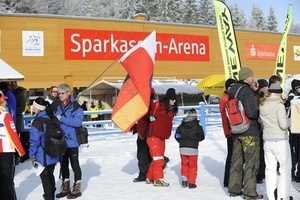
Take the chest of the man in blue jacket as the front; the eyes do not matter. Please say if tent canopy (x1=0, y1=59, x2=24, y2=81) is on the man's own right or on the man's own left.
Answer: on the man's own right

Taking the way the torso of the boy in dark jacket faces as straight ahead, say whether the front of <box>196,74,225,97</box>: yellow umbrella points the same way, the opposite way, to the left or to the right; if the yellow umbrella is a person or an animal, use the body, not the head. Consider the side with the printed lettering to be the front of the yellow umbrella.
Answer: the opposite way

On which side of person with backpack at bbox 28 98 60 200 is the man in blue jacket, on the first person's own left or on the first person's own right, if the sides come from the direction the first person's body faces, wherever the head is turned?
on the first person's own right

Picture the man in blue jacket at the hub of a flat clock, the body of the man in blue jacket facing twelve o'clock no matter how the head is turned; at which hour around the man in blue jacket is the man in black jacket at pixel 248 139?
The man in black jacket is roughly at 8 o'clock from the man in blue jacket.

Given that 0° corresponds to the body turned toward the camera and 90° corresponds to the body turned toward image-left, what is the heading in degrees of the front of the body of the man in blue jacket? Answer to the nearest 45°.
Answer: approximately 45°

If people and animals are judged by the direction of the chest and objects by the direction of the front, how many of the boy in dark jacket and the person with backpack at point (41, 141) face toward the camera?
0

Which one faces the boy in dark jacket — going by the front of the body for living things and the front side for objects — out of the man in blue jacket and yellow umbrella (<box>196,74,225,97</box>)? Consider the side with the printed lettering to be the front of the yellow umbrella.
the yellow umbrella

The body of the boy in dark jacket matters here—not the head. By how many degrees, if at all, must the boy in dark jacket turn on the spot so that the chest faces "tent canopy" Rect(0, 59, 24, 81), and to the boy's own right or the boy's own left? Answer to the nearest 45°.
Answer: approximately 45° to the boy's own left

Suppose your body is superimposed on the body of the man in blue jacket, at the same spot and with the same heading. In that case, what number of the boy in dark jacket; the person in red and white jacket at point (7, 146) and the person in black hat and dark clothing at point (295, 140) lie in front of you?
1

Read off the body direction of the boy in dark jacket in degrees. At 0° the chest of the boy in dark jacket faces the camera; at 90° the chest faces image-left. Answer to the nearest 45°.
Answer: approximately 180°
